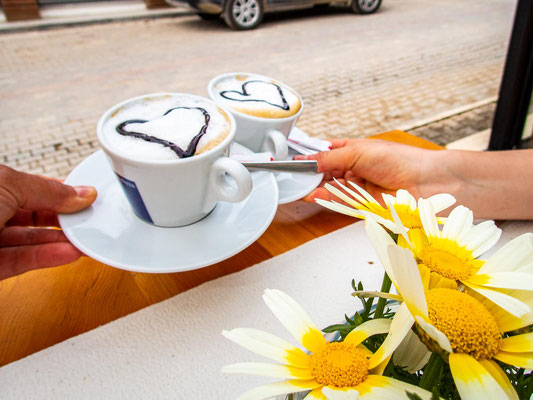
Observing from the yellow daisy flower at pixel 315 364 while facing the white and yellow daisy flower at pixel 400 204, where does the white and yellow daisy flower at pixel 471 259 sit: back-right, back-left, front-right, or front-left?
front-right

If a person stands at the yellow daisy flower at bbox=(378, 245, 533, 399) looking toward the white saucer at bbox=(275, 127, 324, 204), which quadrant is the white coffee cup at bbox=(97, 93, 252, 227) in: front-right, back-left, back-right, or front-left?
front-left
